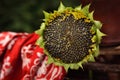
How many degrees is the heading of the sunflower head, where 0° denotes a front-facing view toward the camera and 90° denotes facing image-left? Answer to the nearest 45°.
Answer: approximately 0°
